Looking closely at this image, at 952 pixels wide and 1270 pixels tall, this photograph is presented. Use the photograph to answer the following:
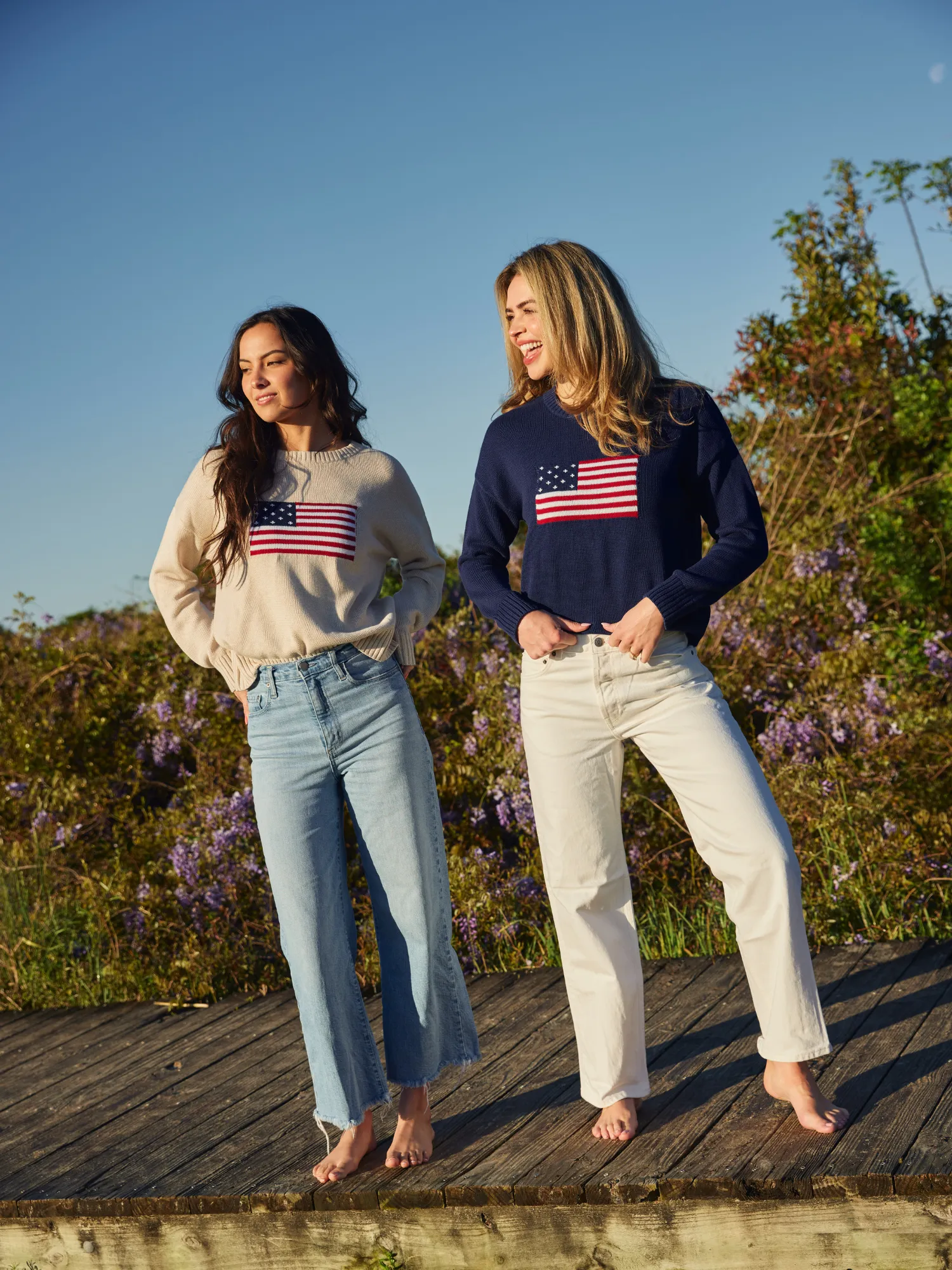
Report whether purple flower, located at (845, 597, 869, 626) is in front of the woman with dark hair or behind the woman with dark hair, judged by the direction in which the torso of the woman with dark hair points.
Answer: behind

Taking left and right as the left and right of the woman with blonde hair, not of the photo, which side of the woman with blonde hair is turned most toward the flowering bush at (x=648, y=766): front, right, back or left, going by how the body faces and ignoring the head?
back

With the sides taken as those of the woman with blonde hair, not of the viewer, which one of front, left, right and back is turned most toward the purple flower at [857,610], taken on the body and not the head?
back

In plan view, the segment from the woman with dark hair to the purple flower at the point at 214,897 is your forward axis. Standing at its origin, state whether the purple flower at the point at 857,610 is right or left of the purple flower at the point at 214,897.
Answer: right

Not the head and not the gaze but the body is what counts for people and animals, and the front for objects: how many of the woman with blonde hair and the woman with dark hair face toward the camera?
2

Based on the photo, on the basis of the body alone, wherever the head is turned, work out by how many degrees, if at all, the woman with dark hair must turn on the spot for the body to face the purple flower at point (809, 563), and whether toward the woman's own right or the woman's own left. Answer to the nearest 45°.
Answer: approximately 135° to the woman's own left

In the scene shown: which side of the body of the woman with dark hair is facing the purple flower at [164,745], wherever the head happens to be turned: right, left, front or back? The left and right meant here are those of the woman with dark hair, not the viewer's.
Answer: back

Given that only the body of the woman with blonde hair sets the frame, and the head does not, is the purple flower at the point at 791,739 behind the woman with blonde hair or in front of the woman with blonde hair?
behind

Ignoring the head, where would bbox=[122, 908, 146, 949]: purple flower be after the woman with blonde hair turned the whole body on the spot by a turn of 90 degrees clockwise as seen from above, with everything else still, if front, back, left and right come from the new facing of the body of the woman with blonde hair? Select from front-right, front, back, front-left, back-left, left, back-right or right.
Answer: front-right

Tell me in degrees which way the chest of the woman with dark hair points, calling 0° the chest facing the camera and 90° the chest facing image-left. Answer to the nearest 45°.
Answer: approximately 0°
